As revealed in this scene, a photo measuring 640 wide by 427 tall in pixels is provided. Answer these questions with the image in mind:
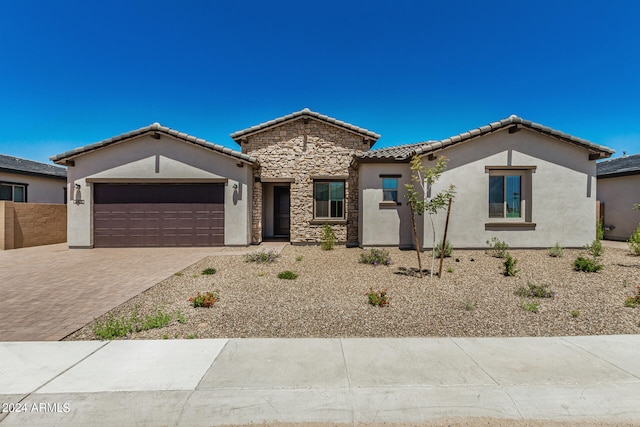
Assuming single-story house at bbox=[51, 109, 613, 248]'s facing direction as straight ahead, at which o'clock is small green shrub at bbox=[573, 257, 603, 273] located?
The small green shrub is roughly at 10 o'clock from the single-story house.

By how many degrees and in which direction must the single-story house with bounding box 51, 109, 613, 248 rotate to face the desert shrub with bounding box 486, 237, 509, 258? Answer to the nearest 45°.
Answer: approximately 90° to its left

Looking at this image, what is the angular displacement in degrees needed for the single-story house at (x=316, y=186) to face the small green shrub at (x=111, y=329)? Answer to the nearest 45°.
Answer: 0° — it already faces it

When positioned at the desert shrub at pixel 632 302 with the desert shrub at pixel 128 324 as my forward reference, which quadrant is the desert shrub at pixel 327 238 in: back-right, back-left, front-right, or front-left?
front-right

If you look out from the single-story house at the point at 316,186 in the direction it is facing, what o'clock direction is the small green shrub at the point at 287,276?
The small green shrub is roughly at 12 o'clock from the single-story house.

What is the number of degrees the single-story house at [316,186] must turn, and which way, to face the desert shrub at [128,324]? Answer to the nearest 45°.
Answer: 0° — it already faces it

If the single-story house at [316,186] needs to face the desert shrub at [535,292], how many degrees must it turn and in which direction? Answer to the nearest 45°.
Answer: approximately 45° to its left

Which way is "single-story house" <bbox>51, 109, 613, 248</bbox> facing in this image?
toward the camera

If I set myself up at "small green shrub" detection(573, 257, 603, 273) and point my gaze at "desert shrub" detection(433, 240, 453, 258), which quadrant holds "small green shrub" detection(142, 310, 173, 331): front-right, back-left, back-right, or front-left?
front-left

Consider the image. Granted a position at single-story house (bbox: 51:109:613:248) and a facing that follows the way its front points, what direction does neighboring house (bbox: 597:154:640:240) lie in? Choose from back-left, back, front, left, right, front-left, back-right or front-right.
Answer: left

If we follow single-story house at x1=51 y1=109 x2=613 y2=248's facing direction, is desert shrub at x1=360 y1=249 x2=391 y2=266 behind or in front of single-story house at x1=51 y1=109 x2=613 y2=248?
in front

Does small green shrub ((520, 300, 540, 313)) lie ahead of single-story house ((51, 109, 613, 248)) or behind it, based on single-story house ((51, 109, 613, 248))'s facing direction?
ahead

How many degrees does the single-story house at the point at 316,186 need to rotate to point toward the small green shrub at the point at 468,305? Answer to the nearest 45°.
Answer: approximately 45° to its left
